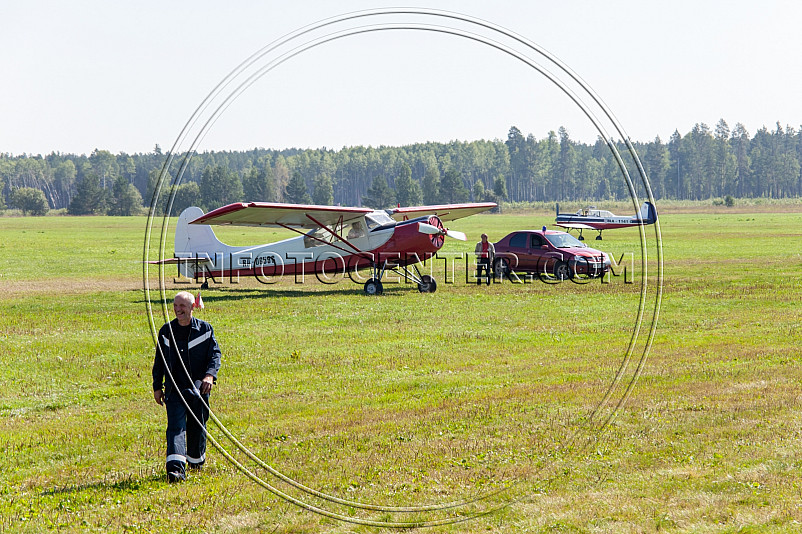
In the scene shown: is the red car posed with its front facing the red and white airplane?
no

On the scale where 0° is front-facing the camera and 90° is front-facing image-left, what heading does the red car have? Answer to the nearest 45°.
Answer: approximately 315°

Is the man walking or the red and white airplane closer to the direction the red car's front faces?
the man walking

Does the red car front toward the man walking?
no

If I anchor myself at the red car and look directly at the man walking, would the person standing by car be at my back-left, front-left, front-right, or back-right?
front-right

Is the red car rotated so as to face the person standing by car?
no
